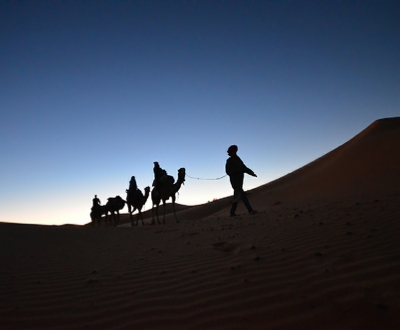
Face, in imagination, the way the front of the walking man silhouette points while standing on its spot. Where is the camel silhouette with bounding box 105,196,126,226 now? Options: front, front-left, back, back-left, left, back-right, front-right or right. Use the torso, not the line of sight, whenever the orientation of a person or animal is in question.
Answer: back-left

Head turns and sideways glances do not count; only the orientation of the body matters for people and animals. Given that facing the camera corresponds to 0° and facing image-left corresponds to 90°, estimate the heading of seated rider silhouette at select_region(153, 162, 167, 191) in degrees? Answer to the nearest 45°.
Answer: approximately 270°

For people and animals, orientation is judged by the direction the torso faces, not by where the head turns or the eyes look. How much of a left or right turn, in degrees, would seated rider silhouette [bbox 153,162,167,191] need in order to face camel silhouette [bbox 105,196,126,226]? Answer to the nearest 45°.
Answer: approximately 135° to its left

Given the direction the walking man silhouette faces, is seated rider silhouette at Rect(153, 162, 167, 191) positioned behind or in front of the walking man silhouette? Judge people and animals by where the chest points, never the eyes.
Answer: behind

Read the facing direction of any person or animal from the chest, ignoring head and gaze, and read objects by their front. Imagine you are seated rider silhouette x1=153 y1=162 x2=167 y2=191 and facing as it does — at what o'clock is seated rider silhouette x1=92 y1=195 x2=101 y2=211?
seated rider silhouette x1=92 y1=195 x2=101 y2=211 is roughly at 8 o'clock from seated rider silhouette x1=153 y1=162 x2=167 y2=191.

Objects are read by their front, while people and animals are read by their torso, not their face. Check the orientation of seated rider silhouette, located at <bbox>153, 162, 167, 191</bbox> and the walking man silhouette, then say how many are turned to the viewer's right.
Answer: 2

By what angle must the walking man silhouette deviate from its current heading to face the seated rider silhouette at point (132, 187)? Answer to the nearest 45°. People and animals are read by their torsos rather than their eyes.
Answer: approximately 135° to its left

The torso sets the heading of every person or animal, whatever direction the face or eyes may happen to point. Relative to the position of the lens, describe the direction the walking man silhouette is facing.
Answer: facing to the right of the viewer
